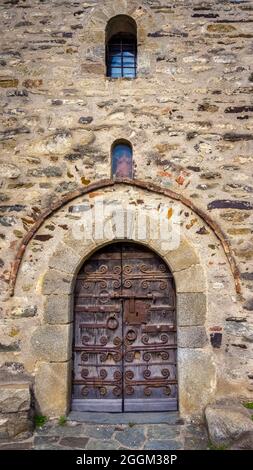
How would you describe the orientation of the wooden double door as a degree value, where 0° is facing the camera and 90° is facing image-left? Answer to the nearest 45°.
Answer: approximately 0°
